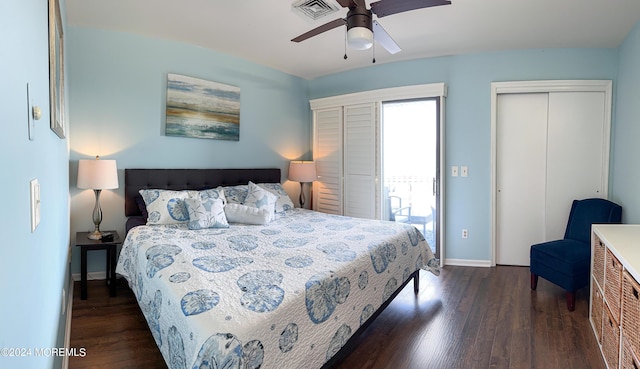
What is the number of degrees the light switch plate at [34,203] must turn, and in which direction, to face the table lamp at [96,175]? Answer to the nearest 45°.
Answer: approximately 90° to its left

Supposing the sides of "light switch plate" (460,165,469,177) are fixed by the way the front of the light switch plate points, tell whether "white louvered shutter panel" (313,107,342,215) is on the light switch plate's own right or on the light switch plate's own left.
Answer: on the light switch plate's own right

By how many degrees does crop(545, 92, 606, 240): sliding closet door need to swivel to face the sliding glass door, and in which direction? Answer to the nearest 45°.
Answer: approximately 90° to its right

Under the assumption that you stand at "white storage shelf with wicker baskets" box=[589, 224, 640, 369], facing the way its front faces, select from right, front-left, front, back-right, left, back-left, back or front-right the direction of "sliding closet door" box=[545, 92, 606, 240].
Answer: right

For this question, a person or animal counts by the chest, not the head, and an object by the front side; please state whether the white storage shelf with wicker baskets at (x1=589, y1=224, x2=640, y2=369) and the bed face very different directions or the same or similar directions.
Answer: very different directions

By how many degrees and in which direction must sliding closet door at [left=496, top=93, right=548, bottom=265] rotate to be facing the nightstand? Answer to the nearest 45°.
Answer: approximately 45° to its right

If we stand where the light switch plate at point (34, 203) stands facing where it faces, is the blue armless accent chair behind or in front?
in front

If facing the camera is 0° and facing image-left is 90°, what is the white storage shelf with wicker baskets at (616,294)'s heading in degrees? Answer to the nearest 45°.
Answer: approximately 90°

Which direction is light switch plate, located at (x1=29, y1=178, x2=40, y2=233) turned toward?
to the viewer's right

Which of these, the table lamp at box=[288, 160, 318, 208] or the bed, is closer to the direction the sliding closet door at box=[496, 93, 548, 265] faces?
the bed

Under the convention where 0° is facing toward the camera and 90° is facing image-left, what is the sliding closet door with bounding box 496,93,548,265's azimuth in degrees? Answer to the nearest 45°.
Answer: approximately 0°
